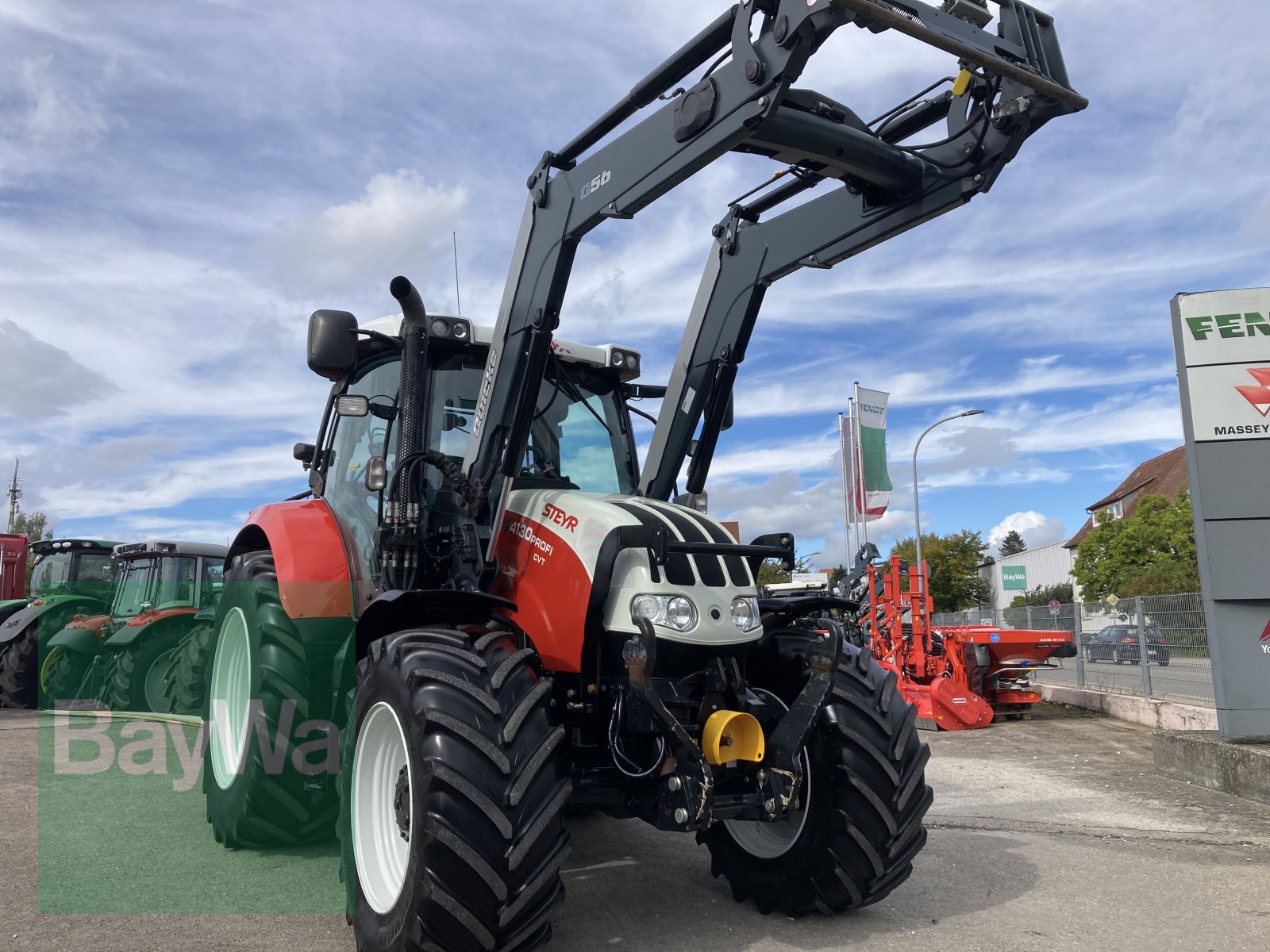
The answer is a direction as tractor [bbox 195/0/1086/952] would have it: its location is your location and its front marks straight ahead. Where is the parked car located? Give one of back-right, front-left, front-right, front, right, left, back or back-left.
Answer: left

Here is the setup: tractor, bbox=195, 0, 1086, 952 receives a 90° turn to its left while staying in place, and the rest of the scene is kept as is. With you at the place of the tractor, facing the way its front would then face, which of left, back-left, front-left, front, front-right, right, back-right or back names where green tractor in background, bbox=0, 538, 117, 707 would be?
left

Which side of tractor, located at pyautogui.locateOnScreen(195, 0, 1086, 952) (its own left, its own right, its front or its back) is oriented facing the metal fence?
left

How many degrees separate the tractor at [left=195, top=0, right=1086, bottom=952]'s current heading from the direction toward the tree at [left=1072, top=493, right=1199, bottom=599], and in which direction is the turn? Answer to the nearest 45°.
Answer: approximately 90° to its left

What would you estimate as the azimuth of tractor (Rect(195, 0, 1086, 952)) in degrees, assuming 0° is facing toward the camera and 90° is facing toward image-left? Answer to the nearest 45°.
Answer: approximately 315°

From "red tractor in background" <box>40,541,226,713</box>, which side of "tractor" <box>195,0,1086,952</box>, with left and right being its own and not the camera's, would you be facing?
back

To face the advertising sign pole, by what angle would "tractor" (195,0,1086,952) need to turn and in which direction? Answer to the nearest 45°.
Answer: approximately 90° to its left

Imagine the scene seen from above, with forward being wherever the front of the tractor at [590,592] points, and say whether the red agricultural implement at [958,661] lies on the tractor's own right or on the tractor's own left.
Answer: on the tractor's own left
